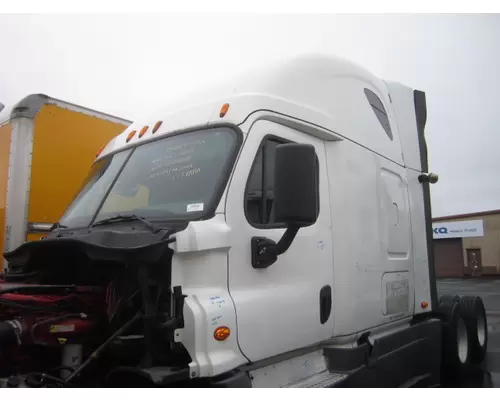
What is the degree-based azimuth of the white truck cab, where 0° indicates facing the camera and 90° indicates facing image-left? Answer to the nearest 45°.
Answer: approximately 45°

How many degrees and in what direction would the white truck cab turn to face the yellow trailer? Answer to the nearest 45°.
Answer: approximately 90° to its right
